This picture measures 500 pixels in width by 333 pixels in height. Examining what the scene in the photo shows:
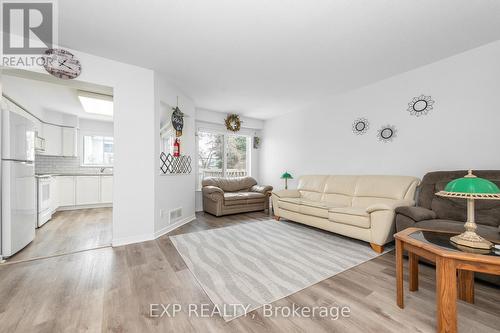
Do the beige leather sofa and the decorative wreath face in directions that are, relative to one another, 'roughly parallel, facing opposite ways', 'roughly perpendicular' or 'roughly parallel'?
roughly perpendicular

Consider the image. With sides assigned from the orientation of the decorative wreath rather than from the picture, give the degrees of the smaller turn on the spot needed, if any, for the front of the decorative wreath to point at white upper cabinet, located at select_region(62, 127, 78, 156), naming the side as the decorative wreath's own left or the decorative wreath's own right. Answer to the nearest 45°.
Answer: approximately 90° to the decorative wreath's own right

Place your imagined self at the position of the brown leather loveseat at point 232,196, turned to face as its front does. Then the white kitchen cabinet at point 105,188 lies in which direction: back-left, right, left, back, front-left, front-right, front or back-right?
back-right

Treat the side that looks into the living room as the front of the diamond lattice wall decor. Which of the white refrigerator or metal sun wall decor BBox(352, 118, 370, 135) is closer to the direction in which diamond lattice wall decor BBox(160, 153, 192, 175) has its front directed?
the metal sun wall decor

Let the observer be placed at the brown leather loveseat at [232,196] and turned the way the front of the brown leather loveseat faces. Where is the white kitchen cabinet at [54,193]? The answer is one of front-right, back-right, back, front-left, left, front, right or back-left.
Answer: back-right

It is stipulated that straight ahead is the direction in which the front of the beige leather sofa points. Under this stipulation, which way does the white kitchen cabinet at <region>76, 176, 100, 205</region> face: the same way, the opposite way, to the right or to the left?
to the left

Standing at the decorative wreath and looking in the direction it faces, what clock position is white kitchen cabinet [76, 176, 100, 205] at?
The white kitchen cabinet is roughly at 3 o'clock from the decorative wreath.

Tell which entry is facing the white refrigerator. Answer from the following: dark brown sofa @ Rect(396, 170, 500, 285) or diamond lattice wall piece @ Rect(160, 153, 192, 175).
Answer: the dark brown sofa

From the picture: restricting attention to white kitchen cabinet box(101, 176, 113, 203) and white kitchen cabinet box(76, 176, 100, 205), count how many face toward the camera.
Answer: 2
